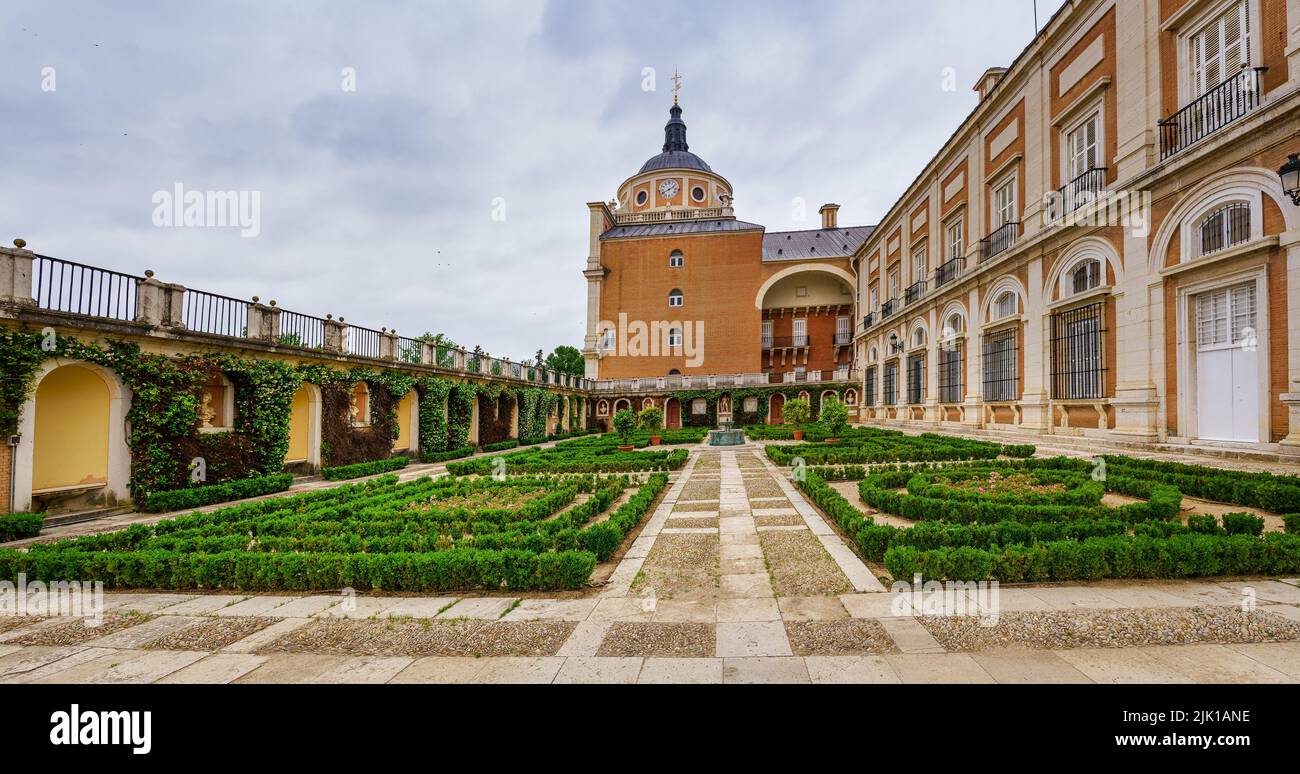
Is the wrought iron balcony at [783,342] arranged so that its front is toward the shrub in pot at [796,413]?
yes

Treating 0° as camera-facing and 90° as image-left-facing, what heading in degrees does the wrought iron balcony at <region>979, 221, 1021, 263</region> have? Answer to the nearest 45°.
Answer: approximately 45°

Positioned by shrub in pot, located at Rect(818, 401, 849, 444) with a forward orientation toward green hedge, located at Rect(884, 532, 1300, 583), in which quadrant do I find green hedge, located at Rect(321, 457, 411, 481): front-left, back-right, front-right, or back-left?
front-right

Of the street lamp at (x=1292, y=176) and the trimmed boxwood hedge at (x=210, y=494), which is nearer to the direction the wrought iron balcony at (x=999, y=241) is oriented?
the trimmed boxwood hedge

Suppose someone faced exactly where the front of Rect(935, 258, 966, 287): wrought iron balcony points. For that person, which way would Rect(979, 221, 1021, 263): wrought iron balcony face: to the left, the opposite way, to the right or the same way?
the same way

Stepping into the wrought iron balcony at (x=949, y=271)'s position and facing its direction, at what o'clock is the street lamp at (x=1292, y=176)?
The street lamp is roughly at 10 o'clock from the wrought iron balcony.

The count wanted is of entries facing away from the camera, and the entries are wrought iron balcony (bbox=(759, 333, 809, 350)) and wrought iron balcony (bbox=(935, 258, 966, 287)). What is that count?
0

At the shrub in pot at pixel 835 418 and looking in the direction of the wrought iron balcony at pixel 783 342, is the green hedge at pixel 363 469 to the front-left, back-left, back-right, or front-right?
back-left

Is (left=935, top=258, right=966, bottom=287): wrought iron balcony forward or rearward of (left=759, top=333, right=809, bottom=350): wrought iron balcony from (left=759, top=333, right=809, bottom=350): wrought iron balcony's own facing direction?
forward

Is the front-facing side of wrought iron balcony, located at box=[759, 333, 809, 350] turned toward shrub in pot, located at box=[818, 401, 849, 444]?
yes

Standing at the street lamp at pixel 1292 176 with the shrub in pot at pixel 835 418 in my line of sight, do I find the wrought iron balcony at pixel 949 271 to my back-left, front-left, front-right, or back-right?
front-right

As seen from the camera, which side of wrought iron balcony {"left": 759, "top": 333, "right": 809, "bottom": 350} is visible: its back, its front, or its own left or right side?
front

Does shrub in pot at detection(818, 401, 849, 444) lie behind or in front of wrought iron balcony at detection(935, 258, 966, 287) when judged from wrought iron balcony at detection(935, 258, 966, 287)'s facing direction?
in front

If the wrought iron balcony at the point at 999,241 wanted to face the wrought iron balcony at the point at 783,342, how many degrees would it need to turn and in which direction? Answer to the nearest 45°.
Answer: approximately 90° to its right

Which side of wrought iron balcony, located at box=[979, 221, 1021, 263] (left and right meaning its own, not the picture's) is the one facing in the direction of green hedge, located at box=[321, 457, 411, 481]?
front

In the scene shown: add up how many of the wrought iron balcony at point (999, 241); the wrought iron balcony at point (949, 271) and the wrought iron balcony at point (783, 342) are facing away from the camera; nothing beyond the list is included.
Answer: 0

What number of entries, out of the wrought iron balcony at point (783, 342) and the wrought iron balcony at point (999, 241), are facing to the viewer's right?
0
